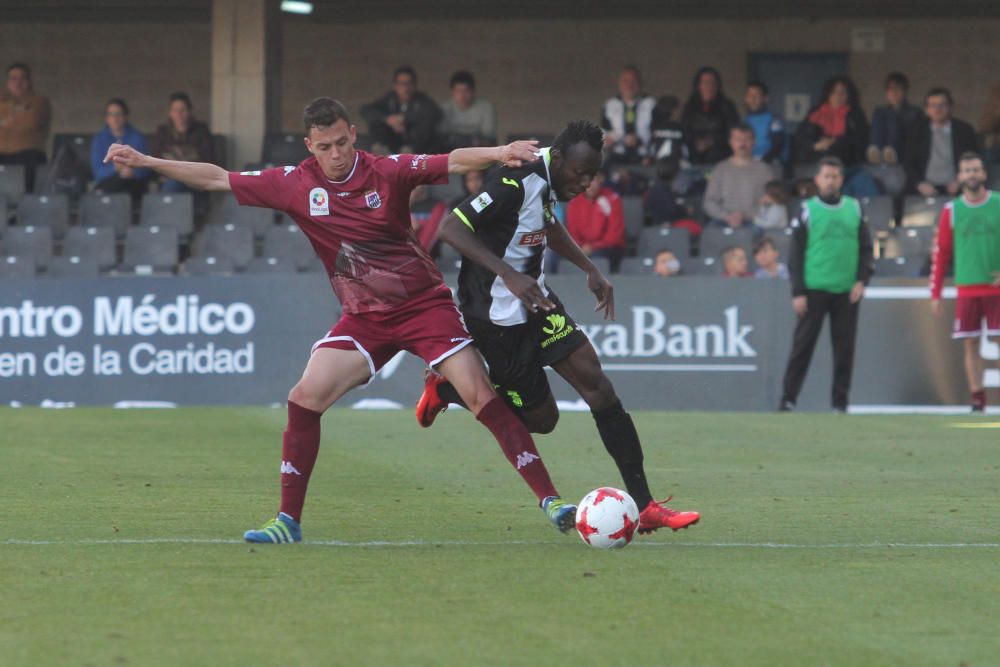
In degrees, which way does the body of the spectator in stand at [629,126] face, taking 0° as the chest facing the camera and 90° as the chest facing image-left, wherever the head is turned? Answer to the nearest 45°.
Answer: approximately 0°

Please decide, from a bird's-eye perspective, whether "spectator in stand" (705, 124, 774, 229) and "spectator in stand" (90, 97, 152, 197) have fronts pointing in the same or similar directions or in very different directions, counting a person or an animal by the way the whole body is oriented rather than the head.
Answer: same or similar directions

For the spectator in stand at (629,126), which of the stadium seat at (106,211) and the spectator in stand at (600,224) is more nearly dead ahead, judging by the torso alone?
the spectator in stand

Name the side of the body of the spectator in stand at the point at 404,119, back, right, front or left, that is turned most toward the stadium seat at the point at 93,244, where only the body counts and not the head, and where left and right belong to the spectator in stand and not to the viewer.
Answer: right

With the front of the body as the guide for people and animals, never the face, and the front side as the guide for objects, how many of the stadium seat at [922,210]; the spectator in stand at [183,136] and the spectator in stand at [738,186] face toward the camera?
3

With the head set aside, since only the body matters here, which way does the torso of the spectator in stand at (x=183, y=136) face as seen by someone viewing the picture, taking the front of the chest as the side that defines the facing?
toward the camera

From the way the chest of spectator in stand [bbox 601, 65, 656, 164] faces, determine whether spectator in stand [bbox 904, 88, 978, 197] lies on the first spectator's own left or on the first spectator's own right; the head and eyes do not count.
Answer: on the first spectator's own left

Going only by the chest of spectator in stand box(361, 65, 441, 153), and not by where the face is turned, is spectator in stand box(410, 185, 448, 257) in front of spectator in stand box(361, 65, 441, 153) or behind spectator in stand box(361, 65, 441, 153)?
in front

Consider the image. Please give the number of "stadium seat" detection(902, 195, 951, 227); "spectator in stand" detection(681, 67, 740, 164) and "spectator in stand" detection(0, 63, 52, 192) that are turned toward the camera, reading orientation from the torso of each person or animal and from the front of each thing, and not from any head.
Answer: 3

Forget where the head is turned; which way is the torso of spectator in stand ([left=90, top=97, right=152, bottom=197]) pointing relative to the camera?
toward the camera

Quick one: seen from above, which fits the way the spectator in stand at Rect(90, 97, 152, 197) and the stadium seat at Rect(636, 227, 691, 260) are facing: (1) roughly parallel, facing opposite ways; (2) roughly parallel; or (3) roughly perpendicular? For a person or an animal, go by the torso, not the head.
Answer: roughly parallel

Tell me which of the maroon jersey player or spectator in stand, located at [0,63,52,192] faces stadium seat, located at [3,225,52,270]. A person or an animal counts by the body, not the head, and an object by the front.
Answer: the spectator in stand

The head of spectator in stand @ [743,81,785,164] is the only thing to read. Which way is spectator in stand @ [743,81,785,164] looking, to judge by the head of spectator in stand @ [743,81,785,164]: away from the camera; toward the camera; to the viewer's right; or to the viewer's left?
toward the camera

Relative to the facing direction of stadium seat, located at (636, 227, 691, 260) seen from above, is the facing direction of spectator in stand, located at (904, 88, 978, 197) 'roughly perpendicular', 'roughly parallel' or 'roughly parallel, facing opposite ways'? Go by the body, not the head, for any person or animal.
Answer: roughly parallel

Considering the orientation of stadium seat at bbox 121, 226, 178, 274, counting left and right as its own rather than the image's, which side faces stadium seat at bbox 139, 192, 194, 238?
back

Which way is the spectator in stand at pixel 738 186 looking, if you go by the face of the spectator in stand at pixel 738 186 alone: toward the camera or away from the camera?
toward the camera

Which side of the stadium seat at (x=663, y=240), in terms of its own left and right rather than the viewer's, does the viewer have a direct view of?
front

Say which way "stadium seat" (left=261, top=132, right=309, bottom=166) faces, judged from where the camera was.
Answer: facing the viewer

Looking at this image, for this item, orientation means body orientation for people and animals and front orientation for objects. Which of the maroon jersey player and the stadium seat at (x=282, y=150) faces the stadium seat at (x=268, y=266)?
the stadium seat at (x=282, y=150)
